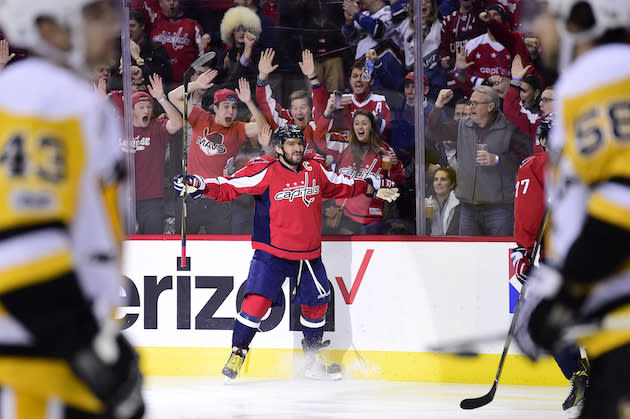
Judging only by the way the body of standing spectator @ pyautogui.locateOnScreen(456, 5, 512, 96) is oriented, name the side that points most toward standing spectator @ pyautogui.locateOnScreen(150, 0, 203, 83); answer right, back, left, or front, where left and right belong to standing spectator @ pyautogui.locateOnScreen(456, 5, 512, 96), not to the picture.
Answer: right

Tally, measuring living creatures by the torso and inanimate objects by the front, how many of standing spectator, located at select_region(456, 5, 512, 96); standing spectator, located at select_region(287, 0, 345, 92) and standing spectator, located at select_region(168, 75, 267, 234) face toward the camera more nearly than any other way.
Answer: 3

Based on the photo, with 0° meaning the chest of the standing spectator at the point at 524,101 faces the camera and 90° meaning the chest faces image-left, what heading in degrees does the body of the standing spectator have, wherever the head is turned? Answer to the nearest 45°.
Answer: approximately 45°

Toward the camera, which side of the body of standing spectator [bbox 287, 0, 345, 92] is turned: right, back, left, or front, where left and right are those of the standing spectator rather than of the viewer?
front

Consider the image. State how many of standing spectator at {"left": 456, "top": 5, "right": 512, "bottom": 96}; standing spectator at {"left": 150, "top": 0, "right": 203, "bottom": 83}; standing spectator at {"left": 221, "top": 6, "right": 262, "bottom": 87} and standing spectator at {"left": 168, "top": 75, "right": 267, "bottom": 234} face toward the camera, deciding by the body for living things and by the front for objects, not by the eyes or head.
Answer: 4

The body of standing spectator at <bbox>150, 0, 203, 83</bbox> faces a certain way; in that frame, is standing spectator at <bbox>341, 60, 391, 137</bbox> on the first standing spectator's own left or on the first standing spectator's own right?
on the first standing spectator's own left

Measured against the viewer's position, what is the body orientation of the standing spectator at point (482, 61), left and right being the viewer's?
facing the viewer

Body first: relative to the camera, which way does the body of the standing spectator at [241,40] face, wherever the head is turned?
toward the camera

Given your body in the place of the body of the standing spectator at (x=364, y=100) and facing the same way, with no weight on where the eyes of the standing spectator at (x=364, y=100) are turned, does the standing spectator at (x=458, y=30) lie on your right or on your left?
on your left
